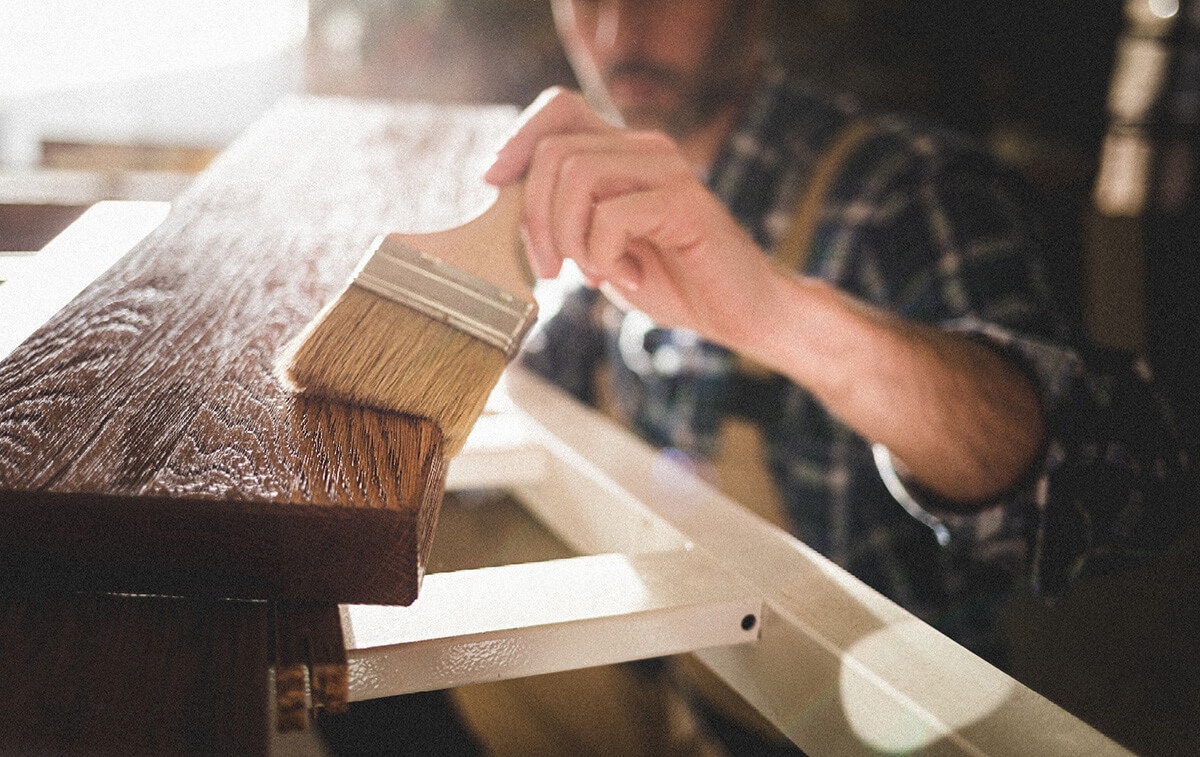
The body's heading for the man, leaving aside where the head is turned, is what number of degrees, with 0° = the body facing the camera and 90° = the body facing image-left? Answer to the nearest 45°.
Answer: approximately 45°

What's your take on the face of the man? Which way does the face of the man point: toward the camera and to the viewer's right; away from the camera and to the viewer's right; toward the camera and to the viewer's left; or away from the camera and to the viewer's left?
toward the camera and to the viewer's left
